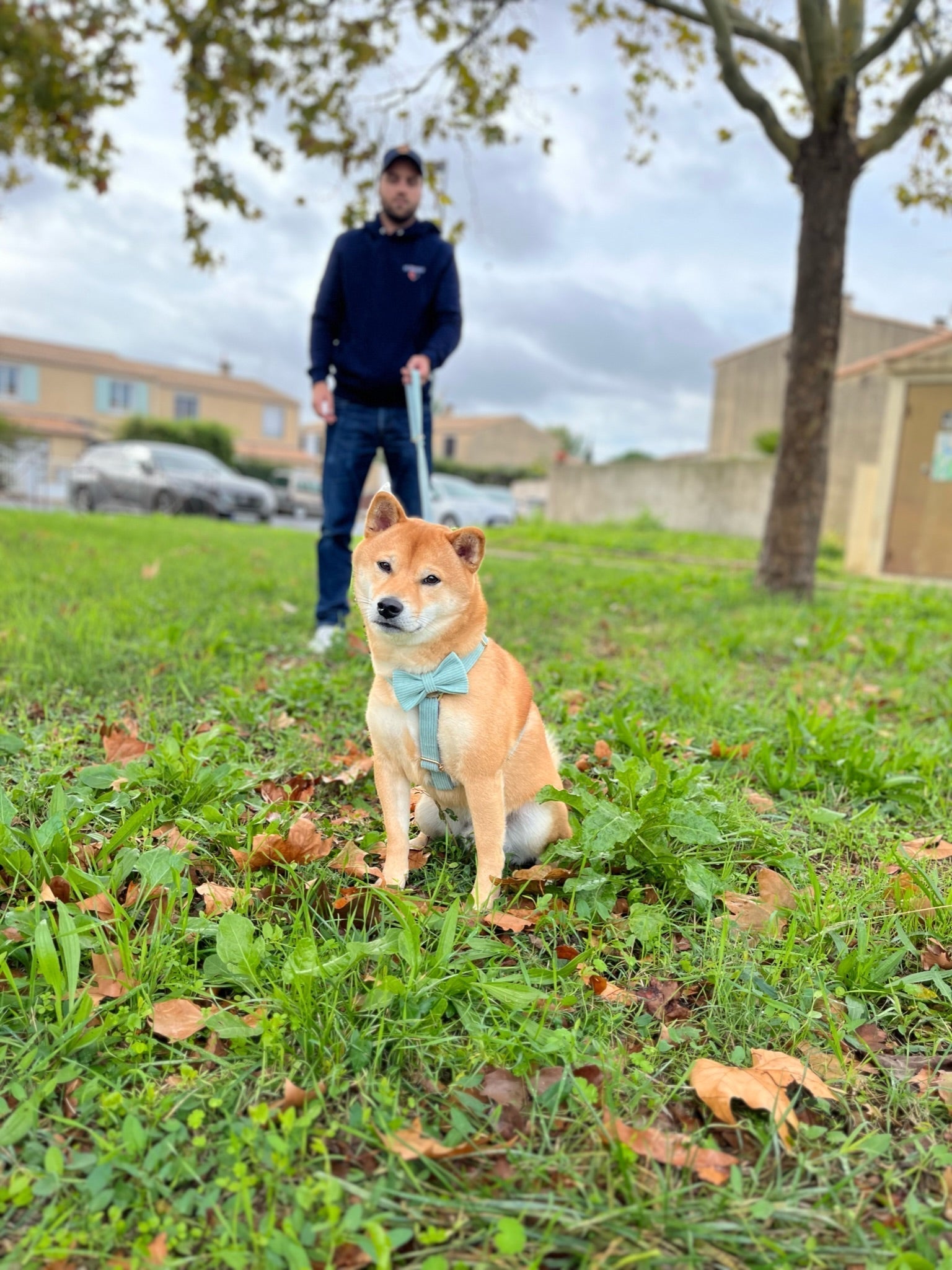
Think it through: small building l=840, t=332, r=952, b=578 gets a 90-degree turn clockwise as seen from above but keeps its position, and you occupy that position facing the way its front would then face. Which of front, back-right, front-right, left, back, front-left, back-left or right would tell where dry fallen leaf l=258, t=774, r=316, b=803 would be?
left

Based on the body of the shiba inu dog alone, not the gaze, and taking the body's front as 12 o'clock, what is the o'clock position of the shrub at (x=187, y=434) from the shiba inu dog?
The shrub is roughly at 4 o'clock from the shiba inu dog.

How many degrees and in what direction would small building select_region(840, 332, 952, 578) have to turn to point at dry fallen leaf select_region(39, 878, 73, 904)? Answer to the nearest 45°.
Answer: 0° — it already faces it

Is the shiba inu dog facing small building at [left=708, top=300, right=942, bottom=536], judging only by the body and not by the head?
no

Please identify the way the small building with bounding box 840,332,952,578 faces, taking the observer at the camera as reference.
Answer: facing the viewer

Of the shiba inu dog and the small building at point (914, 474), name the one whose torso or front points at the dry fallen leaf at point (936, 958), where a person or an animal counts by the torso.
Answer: the small building

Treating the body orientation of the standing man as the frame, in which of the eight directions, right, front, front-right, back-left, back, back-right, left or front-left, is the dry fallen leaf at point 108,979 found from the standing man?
front

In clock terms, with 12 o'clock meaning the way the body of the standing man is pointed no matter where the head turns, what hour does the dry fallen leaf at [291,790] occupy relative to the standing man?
The dry fallen leaf is roughly at 12 o'clock from the standing man.

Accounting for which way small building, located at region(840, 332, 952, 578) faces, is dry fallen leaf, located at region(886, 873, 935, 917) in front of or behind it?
in front

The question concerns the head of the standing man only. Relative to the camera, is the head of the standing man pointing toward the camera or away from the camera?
toward the camera

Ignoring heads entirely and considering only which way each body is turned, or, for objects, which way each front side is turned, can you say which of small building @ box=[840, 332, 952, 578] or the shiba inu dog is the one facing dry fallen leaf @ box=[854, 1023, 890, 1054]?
the small building

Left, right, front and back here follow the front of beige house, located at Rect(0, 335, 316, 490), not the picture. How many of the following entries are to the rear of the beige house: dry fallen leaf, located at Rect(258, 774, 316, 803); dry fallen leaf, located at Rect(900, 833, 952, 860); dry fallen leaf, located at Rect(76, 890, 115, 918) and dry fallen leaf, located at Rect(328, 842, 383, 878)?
0

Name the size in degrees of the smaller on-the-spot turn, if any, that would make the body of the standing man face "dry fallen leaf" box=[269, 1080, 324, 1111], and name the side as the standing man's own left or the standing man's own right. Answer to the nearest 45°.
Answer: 0° — they already face it

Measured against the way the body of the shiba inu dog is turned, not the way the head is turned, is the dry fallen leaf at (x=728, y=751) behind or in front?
behind
